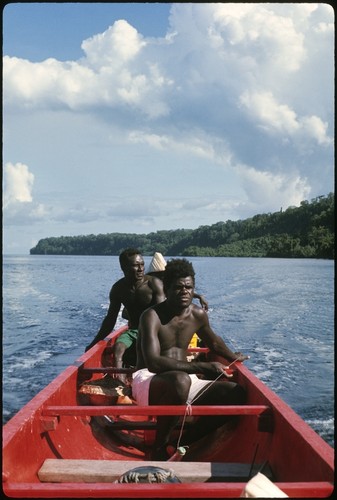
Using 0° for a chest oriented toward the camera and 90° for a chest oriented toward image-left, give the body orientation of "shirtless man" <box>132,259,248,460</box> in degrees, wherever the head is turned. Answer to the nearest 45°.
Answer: approximately 315°

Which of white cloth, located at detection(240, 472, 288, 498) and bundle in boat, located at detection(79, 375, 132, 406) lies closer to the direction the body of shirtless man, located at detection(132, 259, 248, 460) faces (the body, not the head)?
the white cloth

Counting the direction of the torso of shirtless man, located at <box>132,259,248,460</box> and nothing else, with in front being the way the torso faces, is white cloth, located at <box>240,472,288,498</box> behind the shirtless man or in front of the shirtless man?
in front

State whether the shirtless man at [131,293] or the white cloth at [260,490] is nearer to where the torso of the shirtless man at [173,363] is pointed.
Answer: the white cloth

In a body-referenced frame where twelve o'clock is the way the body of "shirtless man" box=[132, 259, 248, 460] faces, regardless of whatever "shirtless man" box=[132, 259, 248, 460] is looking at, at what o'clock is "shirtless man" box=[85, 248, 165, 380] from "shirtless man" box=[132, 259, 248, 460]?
"shirtless man" box=[85, 248, 165, 380] is roughly at 7 o'clock from "shirtless man" box=[132, 259, 248, 460].
